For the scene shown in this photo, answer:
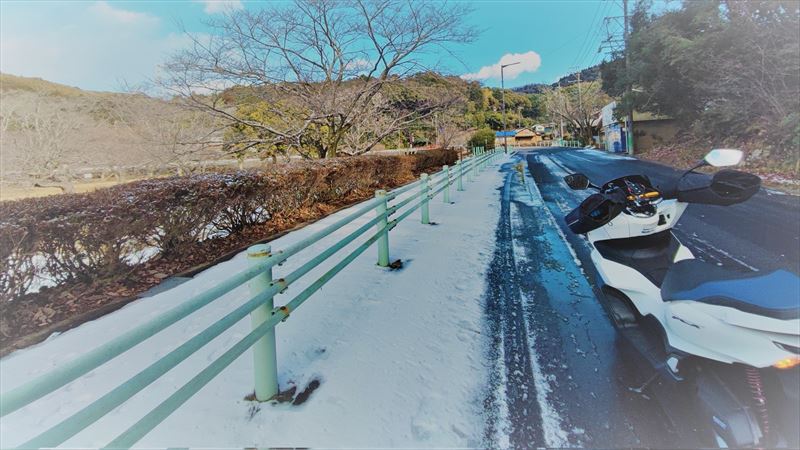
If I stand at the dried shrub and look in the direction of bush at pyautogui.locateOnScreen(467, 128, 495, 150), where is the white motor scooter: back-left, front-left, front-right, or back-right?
back-right

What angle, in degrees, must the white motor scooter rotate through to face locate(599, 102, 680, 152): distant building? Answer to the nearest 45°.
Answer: approximately 45° to its right

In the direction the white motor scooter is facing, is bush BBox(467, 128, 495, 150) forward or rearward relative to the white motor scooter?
forward

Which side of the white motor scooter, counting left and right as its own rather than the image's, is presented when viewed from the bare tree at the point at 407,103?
front

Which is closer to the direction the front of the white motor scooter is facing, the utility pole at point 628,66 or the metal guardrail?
the utility pole

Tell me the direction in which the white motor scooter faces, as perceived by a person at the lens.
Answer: facing away from the viewer and to the left of the viewer

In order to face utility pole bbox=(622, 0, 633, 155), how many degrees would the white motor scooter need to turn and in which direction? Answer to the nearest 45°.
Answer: approximately 45° to its right
